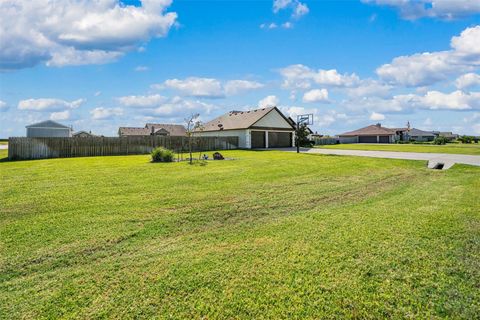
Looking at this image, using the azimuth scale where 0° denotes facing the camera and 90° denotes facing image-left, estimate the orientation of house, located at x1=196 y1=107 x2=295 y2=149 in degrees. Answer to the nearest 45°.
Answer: approximately 315°

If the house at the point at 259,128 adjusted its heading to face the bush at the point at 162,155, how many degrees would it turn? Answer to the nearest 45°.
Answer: approximately 45° to its right

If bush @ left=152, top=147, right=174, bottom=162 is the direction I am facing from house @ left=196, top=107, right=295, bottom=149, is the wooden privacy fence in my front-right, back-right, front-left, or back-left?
front-right

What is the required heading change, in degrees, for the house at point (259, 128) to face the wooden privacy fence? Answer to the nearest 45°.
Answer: approximately 90° to its right

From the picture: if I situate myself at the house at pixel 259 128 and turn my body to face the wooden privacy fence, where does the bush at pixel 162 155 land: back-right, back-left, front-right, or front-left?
front-left
